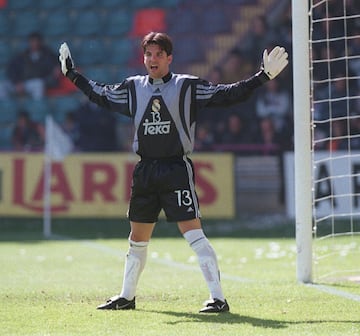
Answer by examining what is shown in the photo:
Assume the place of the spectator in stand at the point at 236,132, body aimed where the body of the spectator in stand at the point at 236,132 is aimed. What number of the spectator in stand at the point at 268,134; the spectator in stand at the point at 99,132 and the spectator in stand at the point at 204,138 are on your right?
2

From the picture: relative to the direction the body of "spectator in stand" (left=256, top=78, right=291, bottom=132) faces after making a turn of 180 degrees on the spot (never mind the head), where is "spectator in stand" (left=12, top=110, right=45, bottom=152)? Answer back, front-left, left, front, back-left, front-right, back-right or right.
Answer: left

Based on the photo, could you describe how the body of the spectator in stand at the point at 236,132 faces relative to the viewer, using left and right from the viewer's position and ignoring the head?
facing the viewer

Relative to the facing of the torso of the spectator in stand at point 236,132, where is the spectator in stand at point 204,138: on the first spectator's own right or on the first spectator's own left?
on the first spectator's own right

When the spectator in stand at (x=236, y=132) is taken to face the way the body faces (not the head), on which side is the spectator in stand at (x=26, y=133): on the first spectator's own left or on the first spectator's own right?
on the first spectator's own right

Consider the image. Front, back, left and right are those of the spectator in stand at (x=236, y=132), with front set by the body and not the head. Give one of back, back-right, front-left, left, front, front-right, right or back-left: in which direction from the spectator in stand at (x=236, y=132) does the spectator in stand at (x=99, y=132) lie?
right

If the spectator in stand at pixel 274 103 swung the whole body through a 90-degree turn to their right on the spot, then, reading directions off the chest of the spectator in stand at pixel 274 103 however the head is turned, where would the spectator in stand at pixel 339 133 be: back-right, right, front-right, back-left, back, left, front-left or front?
back-left

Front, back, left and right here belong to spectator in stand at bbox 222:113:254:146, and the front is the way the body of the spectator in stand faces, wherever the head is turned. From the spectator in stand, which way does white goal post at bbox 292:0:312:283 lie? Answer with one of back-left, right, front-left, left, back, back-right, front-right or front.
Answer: front

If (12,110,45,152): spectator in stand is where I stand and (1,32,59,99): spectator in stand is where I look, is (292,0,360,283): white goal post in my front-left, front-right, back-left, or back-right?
back-right

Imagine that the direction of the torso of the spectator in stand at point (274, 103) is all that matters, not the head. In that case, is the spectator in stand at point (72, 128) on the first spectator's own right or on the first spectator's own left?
on the first spectator's own right

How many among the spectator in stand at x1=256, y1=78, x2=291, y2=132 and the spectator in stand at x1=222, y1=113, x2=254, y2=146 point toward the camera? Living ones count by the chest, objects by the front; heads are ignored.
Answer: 2

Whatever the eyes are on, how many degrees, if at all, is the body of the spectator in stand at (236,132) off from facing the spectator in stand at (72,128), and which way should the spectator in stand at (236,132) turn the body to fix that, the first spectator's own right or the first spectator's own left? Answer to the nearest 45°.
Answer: approximately 90° to the first spectator's own right

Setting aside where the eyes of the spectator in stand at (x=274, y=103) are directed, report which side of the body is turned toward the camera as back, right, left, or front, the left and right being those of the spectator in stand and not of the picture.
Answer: front
